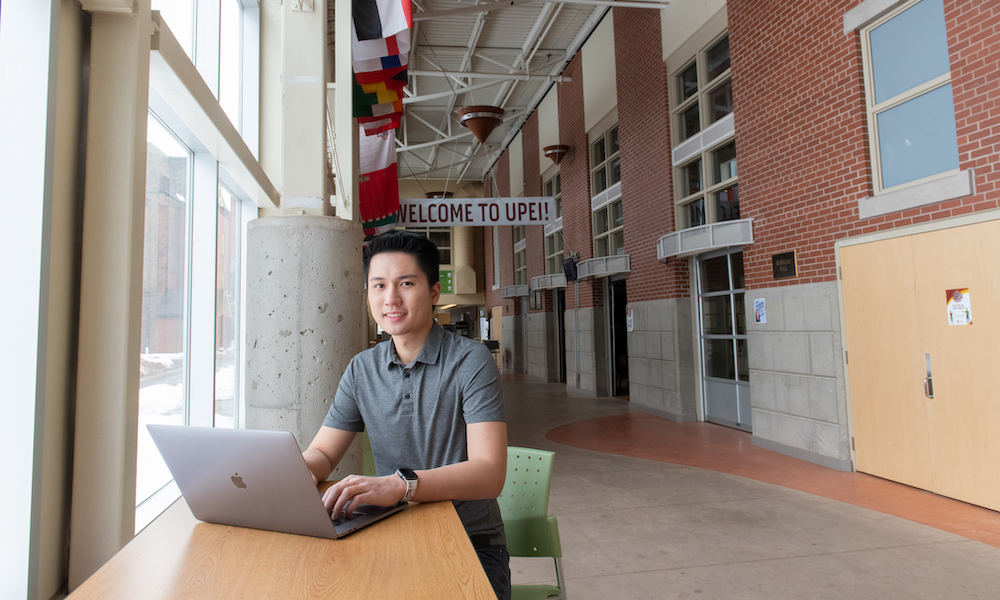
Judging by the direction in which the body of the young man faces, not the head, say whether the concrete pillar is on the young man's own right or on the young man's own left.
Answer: on the young man's own right

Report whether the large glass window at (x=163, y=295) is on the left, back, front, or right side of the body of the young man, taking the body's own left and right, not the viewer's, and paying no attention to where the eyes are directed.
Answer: right

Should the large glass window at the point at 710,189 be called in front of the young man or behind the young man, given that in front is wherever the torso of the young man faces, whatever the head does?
behind

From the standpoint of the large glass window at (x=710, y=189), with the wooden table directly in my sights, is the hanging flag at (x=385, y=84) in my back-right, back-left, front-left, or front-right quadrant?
front-right

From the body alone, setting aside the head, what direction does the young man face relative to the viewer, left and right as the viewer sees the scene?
facing the viewer and to the left of the viewer

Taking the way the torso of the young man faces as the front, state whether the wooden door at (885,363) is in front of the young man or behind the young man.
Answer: behind

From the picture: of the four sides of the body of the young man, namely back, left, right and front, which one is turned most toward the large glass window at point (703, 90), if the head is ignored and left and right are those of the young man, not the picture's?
back

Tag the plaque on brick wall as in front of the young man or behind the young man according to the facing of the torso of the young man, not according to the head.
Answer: behind

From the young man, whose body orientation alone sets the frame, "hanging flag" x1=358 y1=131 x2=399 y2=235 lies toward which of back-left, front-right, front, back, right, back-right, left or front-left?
back-right

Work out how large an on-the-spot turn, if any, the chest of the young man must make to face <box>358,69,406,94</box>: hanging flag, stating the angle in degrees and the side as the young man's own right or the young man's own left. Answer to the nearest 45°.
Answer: approximately 135° to the young man's own right

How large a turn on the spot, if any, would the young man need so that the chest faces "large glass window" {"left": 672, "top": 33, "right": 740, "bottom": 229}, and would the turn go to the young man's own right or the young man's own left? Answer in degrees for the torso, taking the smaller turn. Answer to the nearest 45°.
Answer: approximately 180°

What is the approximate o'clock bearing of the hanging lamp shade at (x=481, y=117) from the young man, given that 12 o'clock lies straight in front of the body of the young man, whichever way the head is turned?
The hanging lamp shade is roughly at 5 o'clock from the young man.
